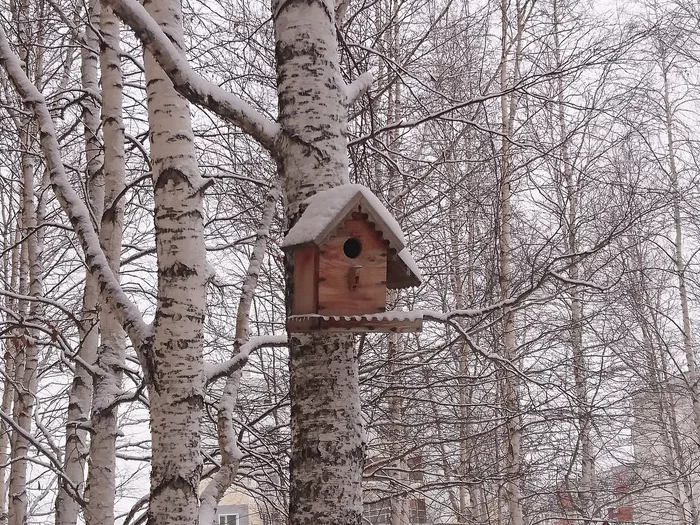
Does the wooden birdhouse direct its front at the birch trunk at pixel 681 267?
no

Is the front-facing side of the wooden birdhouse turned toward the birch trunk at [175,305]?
no

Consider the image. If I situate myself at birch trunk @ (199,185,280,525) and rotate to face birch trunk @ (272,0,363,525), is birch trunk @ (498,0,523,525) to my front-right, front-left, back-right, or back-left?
back-left

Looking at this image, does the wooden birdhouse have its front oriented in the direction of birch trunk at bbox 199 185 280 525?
no

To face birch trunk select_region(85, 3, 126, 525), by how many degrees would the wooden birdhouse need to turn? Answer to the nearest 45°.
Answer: approximately 180°

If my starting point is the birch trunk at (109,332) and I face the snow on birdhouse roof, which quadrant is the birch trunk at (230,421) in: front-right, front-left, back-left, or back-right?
front-left

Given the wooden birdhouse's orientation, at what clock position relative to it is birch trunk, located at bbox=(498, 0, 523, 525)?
The birch trunk is roughly at 8 o'clock from the wooden birdhouse.
